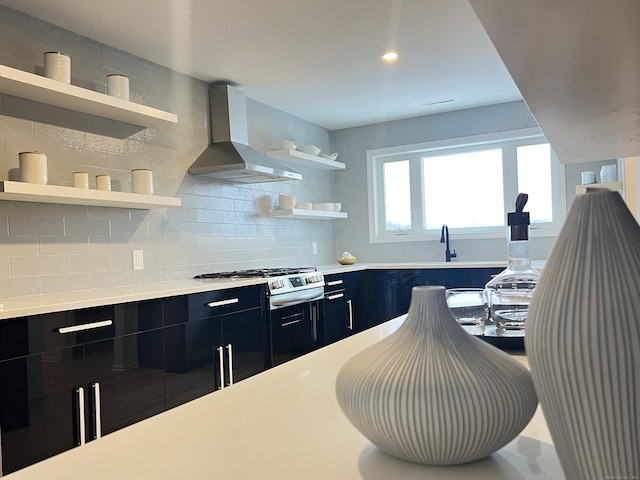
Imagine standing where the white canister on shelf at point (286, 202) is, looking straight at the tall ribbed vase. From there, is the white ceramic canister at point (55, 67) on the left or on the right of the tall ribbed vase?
right

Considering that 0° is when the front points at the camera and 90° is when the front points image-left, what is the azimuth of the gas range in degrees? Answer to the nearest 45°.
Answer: approximately 315°

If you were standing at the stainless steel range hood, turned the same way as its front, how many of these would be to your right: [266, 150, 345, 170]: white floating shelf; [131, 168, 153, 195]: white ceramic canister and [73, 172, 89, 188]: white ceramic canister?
2

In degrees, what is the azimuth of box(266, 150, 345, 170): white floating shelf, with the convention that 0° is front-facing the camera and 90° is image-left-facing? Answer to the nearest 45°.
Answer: approximately 315°

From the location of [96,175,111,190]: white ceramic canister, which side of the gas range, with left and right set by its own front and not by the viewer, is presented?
right

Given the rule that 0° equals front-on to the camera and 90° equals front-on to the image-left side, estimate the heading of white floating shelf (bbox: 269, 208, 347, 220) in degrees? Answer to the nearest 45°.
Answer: approximately 315°

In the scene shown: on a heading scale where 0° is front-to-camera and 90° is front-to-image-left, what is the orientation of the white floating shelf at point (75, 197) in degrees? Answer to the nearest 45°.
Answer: approximately 315°

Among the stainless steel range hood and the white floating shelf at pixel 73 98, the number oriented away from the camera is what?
0
